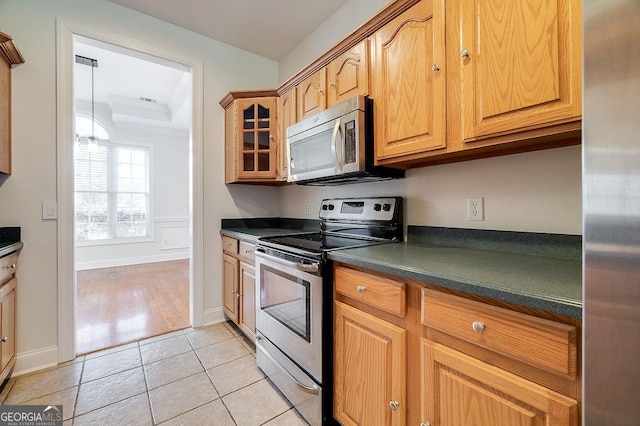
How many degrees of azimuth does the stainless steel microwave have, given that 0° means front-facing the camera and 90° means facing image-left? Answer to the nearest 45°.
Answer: approximately 45°

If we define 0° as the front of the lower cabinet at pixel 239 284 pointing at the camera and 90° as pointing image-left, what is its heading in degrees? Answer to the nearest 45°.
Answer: approximately 45°

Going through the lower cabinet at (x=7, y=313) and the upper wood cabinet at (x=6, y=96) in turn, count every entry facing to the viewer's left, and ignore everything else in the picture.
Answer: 0

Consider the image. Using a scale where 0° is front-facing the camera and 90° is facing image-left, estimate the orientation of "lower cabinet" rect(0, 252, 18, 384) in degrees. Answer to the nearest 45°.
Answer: approximately 270°

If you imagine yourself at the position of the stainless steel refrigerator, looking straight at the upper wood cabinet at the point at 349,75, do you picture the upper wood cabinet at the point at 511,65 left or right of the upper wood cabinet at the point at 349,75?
right

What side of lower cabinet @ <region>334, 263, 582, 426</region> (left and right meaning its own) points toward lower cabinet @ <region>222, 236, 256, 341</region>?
right

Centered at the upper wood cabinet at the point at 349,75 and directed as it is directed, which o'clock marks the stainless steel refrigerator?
The stainless steel refrigerator is roughly at 10 o'clock from the upper wood cabinet.

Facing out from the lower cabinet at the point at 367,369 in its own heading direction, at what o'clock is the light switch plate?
The light switch plate is roughly at 2 o'clock from the lower cabinet.

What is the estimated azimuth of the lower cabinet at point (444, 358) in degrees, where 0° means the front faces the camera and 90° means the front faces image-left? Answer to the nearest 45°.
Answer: approximately 45°

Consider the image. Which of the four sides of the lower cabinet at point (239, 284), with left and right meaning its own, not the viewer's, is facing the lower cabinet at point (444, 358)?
left
